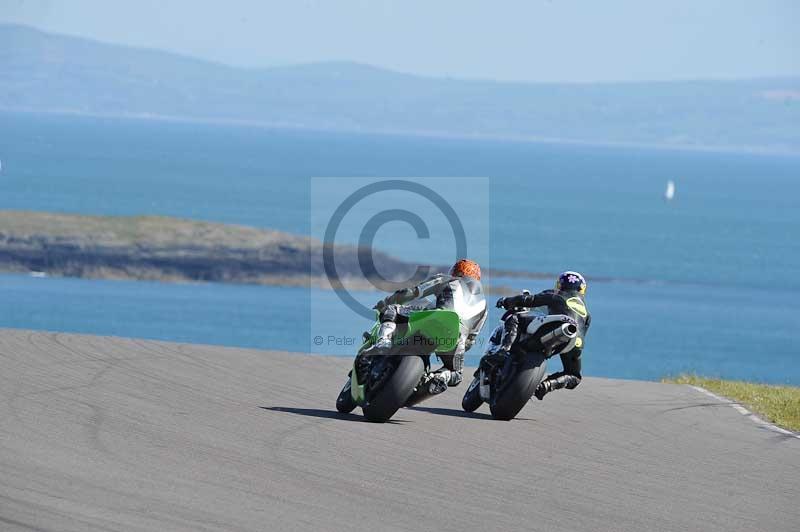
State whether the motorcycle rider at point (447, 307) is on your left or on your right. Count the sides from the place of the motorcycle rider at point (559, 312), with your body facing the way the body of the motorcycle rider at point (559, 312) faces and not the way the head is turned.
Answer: on your left

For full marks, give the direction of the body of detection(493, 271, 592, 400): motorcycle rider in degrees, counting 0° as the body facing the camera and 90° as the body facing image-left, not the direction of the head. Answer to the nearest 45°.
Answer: approximately 135°

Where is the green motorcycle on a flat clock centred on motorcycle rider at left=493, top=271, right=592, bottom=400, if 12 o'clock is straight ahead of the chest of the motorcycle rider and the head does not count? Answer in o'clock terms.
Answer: The green motorcycle is roughly at 9 o'clock from the motorcycle rider.
